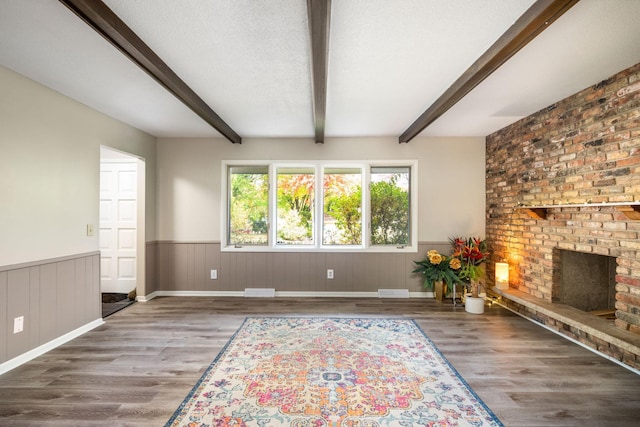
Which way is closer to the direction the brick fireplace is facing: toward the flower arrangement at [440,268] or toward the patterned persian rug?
the patterned persian rug

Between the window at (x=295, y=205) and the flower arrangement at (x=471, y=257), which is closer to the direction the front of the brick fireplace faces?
the window

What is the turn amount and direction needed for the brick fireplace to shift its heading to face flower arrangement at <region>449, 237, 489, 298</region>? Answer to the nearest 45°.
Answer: approximately 90° to its right

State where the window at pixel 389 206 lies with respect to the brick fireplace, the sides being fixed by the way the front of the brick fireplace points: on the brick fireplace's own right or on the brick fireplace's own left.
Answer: on the brick fireplace's own right

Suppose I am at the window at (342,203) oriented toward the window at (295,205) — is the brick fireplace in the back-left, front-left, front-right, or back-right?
back-left

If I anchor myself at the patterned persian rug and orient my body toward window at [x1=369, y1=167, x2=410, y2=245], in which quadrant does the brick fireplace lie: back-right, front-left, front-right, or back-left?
front-right

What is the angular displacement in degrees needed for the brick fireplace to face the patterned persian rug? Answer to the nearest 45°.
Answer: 0° — it already faces it

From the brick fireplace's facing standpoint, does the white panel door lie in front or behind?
in front

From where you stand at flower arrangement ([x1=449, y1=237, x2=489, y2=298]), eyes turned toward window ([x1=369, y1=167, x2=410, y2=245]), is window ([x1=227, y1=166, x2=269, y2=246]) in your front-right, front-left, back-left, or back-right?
front-left

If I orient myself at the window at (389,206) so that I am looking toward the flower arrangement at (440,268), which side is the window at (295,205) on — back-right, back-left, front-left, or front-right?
back-right
